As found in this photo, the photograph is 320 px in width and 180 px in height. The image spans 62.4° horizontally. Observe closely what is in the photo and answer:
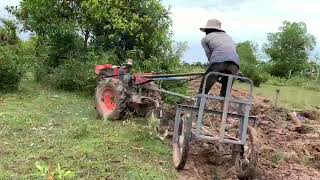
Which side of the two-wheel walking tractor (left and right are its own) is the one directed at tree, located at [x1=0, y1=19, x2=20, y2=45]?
front

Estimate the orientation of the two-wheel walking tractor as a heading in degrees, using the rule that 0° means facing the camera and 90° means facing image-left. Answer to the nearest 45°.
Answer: approximately 135°

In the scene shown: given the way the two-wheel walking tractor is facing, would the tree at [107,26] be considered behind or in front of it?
in front

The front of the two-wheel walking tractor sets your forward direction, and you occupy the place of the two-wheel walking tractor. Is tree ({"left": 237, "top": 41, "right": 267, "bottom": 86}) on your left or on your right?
on your right

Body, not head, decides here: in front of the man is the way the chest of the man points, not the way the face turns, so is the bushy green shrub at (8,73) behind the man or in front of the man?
in front

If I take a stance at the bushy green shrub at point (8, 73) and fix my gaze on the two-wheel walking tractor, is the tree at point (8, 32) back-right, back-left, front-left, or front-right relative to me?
back-left

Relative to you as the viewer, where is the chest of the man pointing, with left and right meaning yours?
facing away from the viewer and to the left of the viewer

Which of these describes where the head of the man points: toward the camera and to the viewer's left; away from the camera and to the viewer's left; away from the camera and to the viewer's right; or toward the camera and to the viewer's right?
away from the camera and to the viewer's left

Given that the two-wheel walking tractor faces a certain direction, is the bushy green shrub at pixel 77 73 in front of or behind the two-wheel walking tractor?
in front

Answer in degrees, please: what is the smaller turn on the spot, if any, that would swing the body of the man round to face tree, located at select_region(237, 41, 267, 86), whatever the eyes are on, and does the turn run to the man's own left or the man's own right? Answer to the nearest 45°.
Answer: approximately 45° to the man's own right
